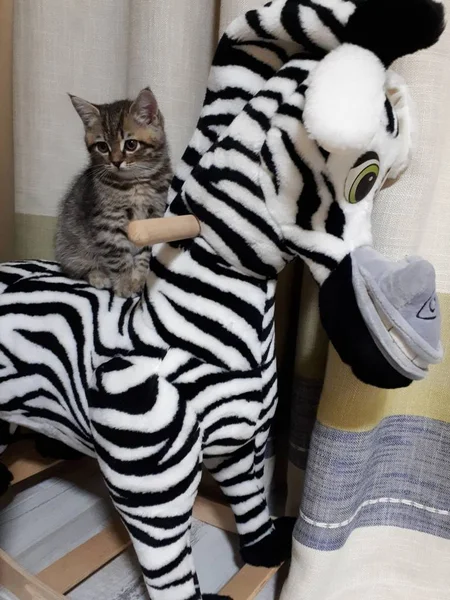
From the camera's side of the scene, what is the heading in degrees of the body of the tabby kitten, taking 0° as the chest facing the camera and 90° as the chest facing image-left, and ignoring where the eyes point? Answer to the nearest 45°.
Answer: approximately 315°
